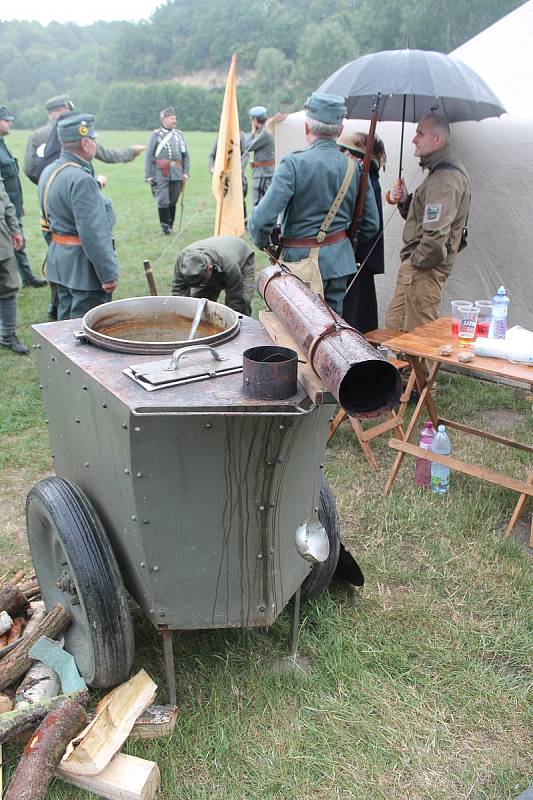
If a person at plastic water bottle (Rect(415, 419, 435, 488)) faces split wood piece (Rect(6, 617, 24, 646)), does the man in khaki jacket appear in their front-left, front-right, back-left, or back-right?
back-right

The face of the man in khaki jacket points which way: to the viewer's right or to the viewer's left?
to the viewer's left

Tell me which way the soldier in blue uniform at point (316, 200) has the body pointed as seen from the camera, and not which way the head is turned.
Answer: away from the camera

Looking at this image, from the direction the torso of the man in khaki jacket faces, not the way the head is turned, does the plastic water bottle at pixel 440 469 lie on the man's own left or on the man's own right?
on the man's own left

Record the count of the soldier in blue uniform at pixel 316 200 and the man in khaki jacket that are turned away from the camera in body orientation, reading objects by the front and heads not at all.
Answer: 1

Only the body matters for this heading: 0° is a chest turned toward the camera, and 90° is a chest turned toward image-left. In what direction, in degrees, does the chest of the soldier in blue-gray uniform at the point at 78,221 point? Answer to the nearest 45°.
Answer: approximately 225°

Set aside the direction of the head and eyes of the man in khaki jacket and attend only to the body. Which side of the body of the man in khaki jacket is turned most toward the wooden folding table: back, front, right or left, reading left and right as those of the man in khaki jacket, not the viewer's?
left

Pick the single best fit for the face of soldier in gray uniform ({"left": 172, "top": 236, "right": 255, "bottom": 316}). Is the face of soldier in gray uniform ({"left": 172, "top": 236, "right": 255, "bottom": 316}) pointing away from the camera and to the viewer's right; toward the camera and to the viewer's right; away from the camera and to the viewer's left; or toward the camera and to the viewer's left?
toward the camera and to the viewer's left

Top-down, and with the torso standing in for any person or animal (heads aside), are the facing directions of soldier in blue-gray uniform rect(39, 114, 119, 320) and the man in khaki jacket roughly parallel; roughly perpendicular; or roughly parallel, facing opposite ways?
roughly perpendicular

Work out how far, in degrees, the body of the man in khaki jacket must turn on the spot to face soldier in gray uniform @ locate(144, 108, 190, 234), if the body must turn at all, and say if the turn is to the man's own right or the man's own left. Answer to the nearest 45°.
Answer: approximately 45° to the man's own right

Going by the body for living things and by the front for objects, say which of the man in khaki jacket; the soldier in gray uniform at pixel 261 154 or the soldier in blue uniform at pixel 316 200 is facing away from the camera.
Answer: the soldier in blue uniform at pixel 316 200

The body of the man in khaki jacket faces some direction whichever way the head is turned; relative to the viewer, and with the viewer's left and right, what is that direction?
facing to the left of the viewer
